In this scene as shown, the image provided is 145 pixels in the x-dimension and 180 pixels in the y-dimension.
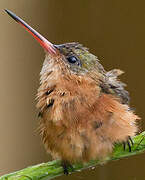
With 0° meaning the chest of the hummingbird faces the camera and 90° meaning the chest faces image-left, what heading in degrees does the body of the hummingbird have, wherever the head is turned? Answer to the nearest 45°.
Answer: approximately 45°
